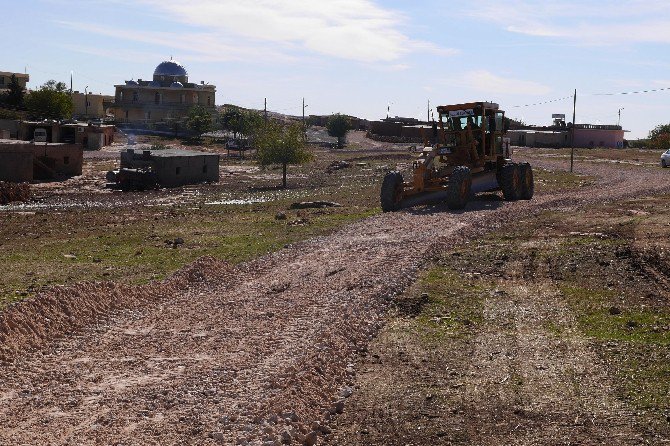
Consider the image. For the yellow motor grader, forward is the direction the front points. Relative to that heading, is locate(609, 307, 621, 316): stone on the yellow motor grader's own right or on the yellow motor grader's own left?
on the yellow motor grader's own left

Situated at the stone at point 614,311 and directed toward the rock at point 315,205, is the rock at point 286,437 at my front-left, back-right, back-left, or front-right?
back-left

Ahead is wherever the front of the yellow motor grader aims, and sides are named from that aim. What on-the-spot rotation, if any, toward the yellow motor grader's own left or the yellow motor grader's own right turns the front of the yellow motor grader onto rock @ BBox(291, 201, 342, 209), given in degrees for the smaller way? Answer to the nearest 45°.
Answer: approximately 90° to the yellow motor grader's own right

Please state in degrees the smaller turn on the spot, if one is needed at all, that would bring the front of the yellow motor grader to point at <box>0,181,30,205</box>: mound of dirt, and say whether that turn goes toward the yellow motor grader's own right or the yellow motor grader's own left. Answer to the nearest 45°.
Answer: approximately 45° to the yellow motor grader's own right

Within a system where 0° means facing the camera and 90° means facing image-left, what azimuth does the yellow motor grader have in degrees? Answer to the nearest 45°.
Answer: approximately 45°

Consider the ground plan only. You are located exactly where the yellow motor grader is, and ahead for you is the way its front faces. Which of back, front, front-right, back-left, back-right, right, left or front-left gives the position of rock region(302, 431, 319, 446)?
front-left

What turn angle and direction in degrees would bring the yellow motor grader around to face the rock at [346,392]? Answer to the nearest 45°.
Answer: approximately 45° to its left

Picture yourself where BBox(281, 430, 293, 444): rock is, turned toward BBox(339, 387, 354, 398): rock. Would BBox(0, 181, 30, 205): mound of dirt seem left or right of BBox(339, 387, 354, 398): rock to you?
left
